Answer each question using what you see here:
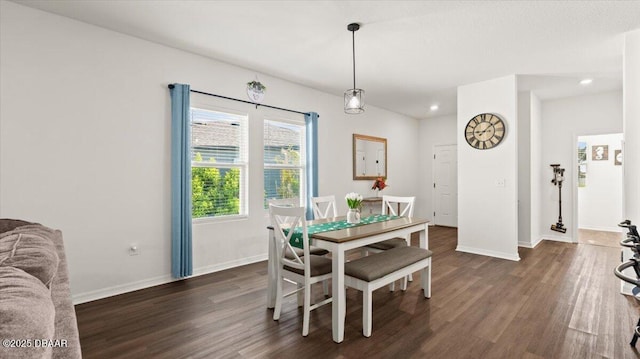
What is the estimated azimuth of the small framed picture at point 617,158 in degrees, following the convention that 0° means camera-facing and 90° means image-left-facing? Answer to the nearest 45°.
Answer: approximately 0°

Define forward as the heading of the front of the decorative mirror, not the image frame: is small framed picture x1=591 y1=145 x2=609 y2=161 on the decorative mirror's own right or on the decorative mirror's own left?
on the decorative mirror's own left

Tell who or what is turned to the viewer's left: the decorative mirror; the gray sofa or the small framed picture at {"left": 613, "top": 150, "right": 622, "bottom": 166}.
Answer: the gray sofa

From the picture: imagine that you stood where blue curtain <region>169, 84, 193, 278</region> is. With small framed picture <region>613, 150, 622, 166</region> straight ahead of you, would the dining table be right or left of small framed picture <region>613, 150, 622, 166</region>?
right

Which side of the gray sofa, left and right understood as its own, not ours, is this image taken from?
left

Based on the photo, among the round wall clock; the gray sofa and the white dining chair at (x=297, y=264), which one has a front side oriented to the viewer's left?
the gray sofa

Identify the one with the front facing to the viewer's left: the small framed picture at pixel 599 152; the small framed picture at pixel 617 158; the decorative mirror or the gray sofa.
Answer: the gray sofa

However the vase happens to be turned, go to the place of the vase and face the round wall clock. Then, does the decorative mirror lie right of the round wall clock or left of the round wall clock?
left

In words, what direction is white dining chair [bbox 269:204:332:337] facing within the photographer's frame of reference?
facing away from the viewer and to the right of the viewer

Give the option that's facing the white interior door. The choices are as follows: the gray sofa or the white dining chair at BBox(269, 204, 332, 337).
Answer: the white dining chair
